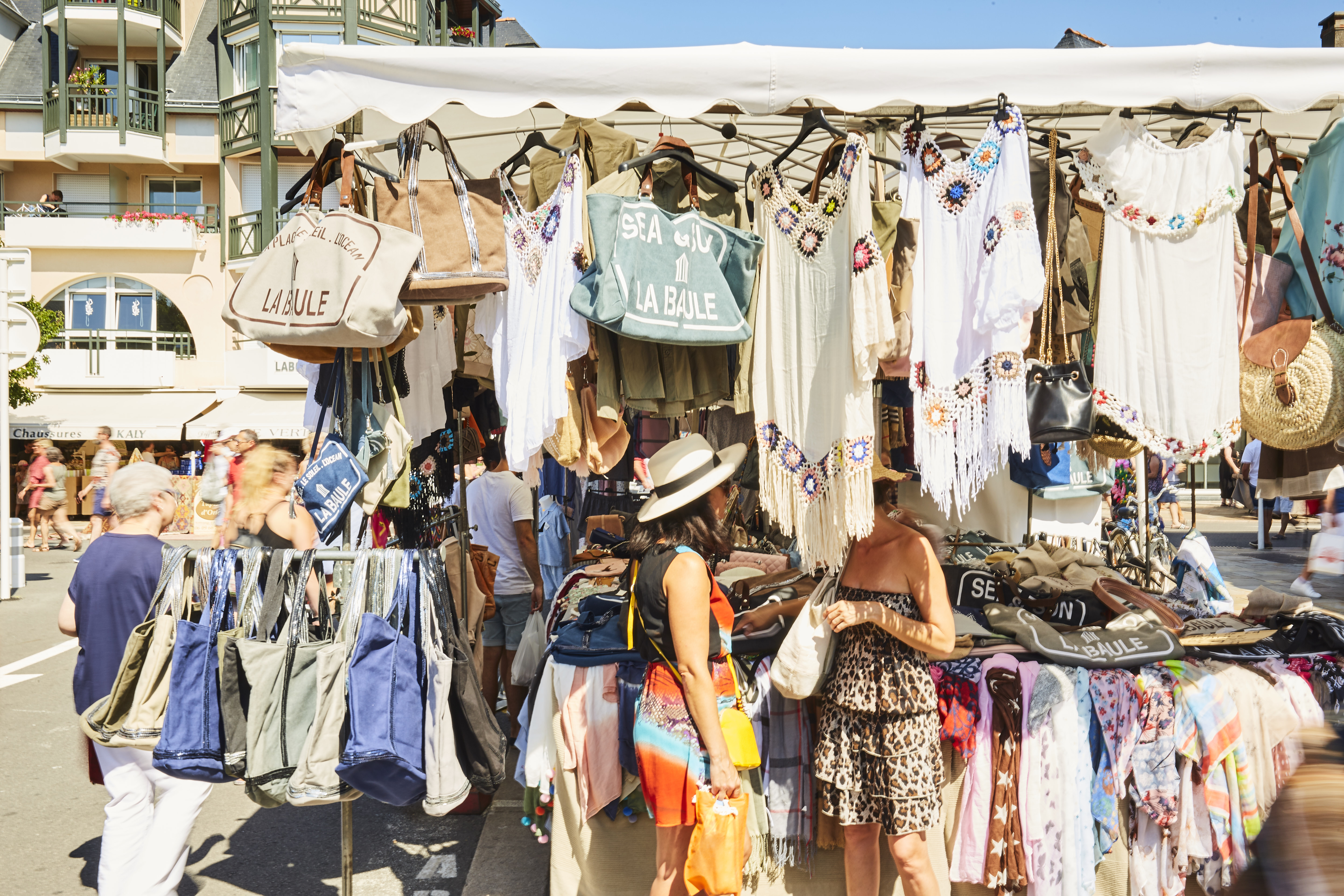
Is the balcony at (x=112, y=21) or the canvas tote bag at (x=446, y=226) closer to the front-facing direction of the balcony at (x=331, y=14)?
the canvas tote bag

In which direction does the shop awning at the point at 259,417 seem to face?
toward the camera

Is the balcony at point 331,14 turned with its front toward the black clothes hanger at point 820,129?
yes

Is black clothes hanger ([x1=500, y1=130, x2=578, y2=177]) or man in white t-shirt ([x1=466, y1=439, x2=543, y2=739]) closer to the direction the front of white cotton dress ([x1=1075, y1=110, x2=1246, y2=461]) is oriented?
the black clothes hanger

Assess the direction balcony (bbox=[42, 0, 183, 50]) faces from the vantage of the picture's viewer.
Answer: facing the viewer

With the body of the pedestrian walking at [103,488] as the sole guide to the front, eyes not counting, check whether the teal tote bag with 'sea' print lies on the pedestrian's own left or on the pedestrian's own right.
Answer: on the pedestrian's own left

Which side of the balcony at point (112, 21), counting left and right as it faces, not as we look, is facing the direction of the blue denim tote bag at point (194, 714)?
front

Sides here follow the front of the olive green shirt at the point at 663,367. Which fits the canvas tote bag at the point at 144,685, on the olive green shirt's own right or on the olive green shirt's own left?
on the olive green shirt's own right

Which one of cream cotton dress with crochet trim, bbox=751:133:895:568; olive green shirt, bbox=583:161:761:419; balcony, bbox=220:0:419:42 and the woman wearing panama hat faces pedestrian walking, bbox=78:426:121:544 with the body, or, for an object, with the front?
the balcony

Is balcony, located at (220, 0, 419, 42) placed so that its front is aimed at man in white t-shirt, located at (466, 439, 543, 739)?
yes

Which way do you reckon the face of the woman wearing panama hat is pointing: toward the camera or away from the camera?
away from the camera

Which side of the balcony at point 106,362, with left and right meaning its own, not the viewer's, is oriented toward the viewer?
front

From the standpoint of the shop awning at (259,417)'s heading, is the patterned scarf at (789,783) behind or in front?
in front

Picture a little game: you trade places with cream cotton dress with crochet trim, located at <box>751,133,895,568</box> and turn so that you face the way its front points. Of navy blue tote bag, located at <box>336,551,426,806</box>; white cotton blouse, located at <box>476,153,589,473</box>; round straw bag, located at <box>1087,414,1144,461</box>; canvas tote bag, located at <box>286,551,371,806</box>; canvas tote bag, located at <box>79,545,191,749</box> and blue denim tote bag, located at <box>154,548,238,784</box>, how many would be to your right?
5
